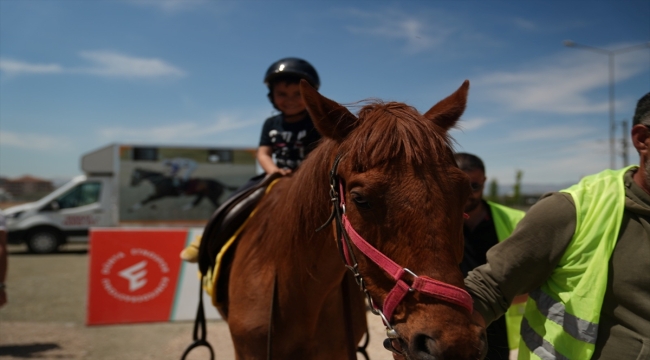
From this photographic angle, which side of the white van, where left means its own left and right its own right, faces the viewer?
left

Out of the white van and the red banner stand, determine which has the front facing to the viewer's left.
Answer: the white van

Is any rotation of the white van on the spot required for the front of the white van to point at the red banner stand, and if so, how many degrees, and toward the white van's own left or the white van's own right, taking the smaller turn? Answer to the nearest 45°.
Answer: approximately 90° to the white van's own left

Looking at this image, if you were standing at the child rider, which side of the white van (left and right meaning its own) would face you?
left
